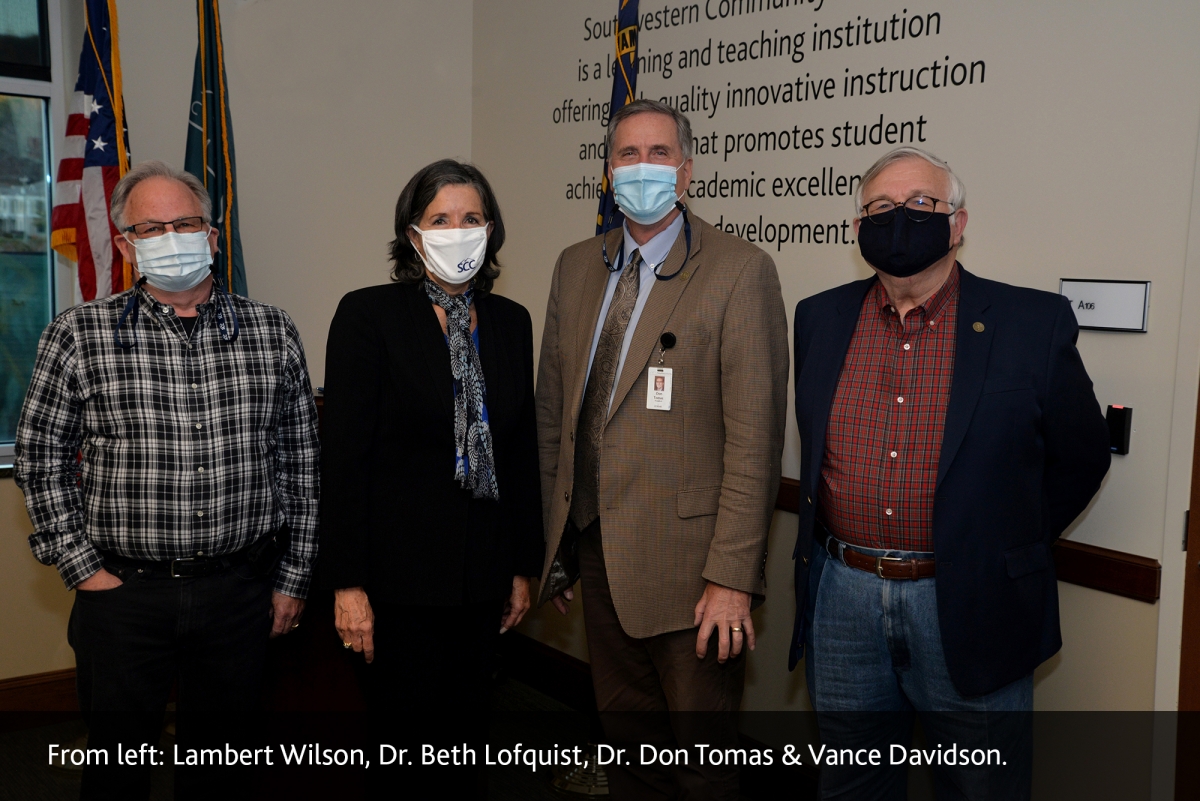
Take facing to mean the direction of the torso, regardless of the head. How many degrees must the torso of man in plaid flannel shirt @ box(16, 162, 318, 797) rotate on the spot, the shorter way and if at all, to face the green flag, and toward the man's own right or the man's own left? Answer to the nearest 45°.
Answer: approximately 180°

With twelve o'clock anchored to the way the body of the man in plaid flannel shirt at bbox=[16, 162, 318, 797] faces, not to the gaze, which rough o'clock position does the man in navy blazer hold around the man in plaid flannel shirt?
The man in navy blazer is roughly at 10 o'clock from the man in plaid flannel shirt.

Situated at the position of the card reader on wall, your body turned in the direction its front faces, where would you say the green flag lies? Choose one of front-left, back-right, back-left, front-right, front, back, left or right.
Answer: front-right

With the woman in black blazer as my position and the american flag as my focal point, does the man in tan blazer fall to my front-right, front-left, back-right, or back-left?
back-right

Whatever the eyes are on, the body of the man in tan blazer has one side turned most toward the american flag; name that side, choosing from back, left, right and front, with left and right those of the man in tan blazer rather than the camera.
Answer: right

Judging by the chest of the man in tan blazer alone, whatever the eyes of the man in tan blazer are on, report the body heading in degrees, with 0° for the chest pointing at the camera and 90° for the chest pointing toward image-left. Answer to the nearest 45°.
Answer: approximately 45°
